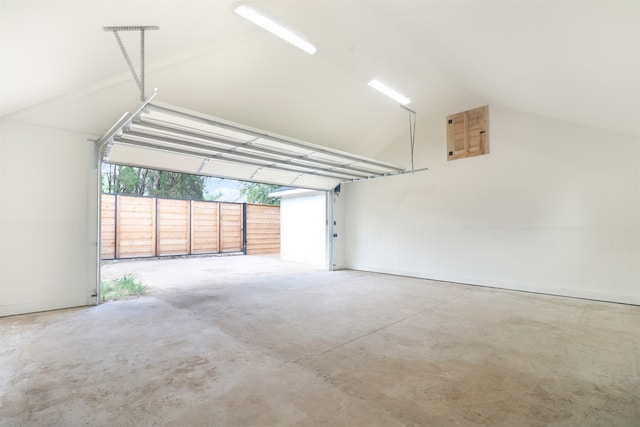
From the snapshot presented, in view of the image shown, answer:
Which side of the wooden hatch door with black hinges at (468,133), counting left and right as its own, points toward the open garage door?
front

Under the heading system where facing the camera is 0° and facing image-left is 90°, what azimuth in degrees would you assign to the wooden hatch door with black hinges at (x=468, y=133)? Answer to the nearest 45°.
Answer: approximately 45°

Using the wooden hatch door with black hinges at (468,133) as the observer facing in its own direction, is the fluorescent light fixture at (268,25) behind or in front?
in front

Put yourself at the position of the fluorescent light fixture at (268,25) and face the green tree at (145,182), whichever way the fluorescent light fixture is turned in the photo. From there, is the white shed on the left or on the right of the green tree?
right

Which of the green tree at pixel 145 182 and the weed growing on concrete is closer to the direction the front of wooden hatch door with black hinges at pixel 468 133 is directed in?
the weed growing on concrete

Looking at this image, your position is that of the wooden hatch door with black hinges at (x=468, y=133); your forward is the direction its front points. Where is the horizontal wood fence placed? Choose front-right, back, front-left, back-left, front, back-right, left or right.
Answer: front-right

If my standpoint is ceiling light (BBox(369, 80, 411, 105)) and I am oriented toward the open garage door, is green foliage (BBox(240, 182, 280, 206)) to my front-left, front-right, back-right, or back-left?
front-right

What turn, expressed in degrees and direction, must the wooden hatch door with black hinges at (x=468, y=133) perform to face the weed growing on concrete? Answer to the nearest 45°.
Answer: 0° — it already faces it

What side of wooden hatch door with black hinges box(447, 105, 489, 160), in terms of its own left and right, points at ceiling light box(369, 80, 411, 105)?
front

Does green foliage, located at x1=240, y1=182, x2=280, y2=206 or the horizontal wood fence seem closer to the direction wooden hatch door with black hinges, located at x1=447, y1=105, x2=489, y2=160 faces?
the horizontal wood fence

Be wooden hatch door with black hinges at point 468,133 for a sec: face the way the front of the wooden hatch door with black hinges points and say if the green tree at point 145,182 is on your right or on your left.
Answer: on your right
